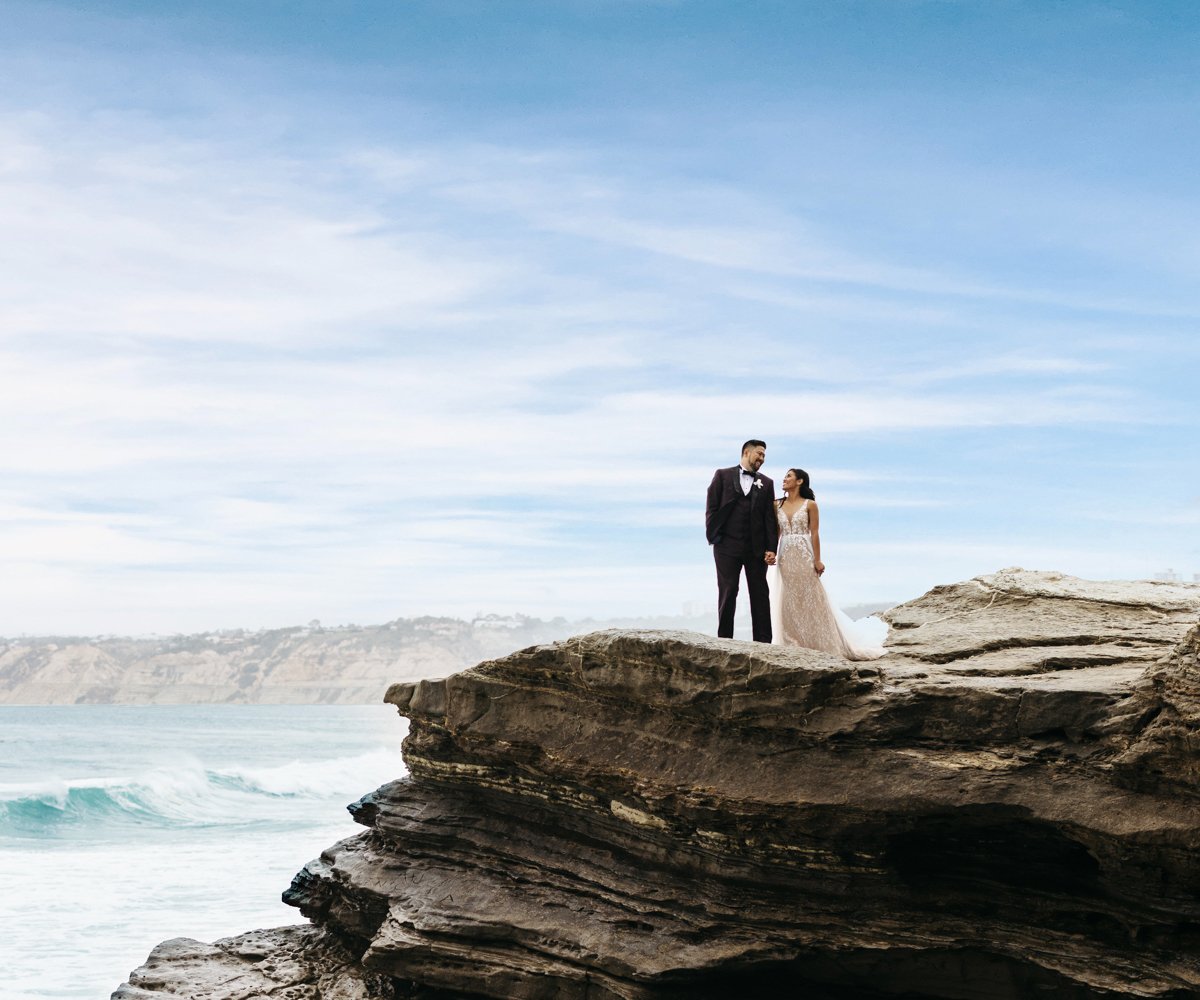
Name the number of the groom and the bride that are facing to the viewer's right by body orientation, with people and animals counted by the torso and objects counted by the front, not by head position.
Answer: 0

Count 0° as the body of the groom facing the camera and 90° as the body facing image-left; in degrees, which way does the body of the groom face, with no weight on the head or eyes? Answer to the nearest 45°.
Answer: approximately 0°

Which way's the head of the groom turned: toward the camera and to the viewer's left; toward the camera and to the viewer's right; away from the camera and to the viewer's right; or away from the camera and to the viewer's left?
toward the camera and to the viewer's right

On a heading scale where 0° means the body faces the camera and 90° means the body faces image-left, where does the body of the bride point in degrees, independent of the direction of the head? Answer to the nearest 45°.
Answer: approximately 45°
